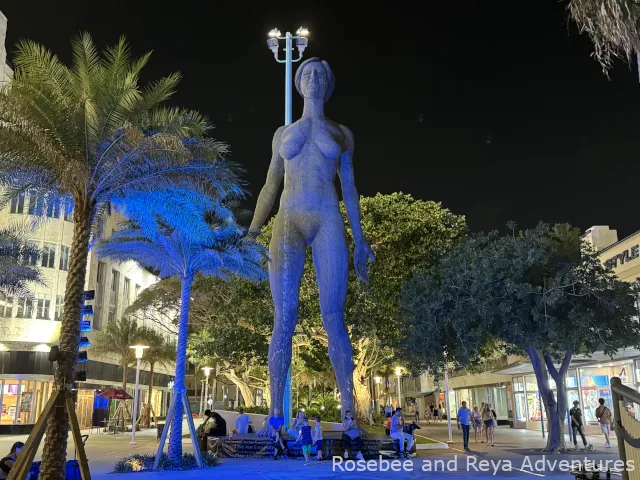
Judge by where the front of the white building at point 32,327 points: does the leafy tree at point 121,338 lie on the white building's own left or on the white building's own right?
on the white building's own left

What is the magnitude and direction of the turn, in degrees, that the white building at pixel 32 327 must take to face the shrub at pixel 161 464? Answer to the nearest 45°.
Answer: approximately 45° to its right

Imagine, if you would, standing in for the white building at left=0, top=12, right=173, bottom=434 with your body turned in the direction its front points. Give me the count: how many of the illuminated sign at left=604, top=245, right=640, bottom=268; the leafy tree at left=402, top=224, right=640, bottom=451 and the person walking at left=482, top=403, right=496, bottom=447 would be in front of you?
3

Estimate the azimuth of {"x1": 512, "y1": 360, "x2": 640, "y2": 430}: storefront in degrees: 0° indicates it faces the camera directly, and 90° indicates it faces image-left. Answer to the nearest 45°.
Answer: approximately 45°

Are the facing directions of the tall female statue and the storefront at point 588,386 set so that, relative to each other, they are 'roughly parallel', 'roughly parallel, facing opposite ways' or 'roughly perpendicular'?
roughly perpendicular

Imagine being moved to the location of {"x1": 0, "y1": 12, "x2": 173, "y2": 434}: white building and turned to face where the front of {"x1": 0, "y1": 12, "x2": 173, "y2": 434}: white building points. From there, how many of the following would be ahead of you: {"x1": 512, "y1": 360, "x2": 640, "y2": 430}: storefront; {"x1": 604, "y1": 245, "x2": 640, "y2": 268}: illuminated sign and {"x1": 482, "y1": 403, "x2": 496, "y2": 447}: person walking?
3

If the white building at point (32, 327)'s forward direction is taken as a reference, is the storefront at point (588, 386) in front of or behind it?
in front

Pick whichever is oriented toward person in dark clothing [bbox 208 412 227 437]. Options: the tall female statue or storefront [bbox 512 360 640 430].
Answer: the storefront

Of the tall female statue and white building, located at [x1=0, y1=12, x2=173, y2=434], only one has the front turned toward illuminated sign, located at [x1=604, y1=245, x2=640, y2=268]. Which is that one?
the white building

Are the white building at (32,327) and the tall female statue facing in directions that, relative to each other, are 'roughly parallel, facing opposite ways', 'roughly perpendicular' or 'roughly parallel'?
roughly perpendicular

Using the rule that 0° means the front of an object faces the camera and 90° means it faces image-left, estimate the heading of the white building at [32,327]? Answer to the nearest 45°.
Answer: approximately 315°

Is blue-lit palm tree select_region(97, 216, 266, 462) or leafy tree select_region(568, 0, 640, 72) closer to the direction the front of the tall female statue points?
the leafy tree
